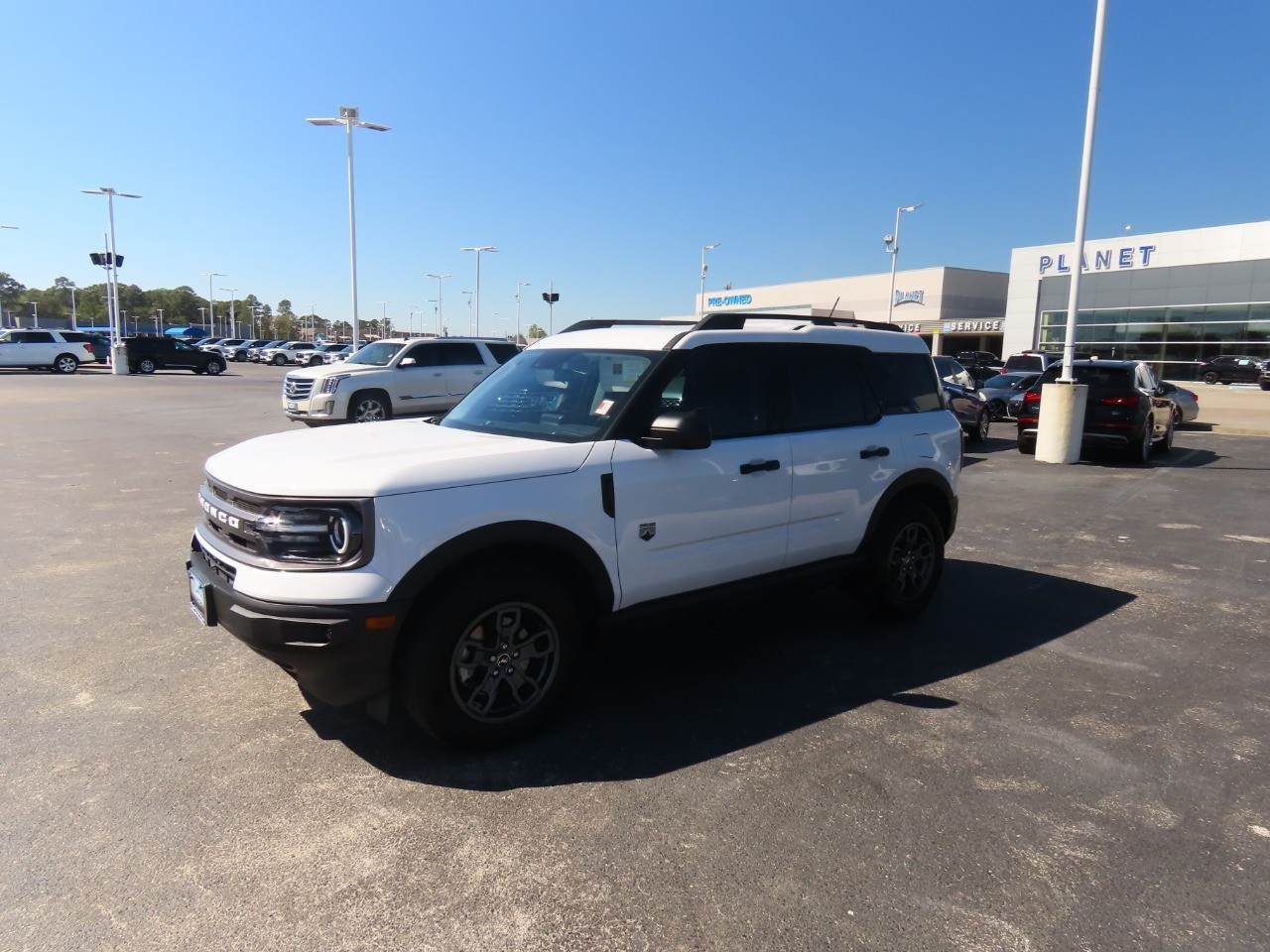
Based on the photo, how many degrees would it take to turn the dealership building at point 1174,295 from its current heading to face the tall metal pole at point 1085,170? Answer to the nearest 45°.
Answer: approximately 45° to its left

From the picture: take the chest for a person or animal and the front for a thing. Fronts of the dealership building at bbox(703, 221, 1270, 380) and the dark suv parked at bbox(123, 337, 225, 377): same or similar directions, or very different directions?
very different directions

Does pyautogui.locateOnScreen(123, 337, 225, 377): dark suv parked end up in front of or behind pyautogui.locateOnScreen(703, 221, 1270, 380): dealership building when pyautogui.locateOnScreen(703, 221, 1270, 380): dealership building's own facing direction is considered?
in front

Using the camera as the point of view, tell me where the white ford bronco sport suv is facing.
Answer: facing the viewer and to the left of the viewer

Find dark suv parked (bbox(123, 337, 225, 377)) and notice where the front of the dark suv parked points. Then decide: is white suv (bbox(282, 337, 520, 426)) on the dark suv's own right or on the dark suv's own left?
on the dark suv's own right

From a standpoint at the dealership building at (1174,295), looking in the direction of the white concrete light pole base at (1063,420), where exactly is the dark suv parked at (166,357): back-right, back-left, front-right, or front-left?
front-right

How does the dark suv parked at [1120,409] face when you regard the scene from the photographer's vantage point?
facing away from the viewer and to the right of the viewer

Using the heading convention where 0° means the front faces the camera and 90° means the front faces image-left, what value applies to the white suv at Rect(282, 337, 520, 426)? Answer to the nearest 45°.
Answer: approximately 45°

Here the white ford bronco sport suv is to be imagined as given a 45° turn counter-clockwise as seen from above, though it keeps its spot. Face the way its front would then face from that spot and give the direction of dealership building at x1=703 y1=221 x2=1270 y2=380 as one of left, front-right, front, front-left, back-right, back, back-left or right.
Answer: back-left

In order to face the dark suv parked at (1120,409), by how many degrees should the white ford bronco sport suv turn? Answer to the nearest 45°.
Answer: approximately 180°

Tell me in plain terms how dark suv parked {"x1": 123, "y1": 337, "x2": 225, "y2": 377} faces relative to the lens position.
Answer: facing to the right of the viewer
